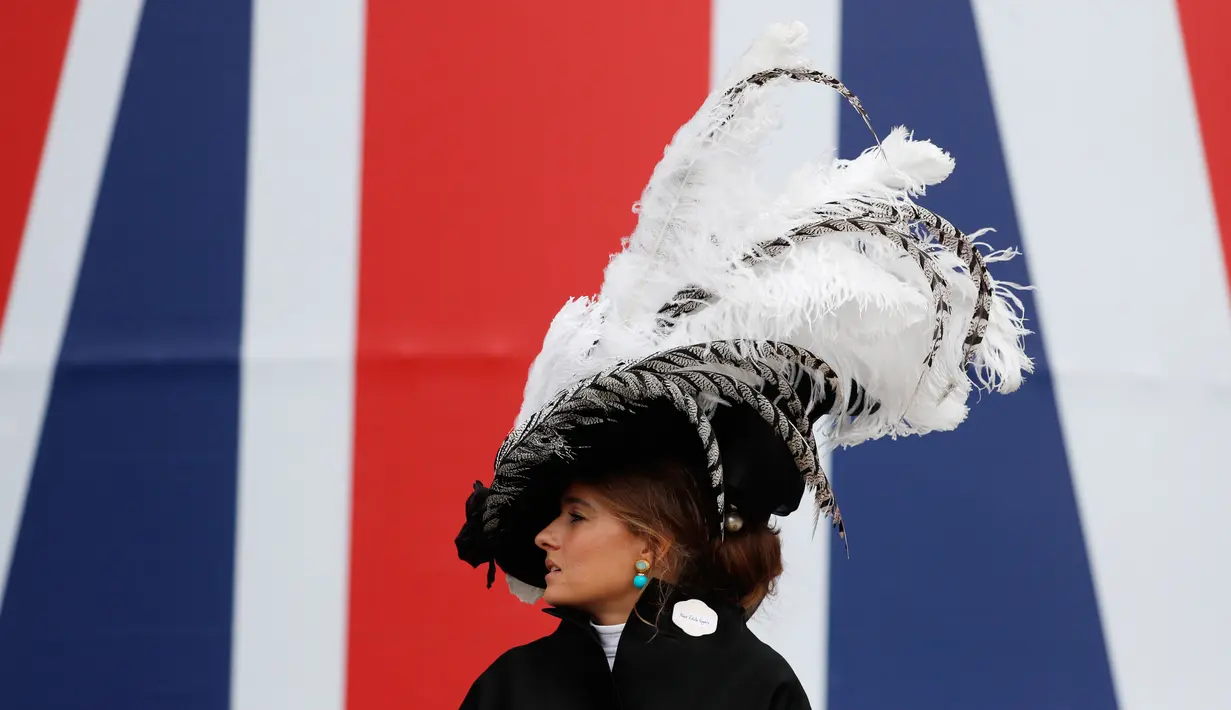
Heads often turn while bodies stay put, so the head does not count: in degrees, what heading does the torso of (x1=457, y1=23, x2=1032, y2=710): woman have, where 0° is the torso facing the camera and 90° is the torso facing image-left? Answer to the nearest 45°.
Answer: approximately 45°

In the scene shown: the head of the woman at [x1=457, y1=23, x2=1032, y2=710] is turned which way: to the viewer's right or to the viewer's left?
to the viewer's left

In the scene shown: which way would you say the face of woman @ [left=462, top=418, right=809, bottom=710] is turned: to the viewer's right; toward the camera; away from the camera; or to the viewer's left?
to the viewer's left
